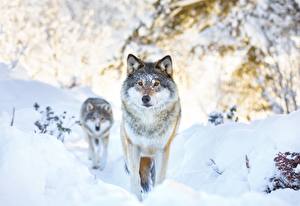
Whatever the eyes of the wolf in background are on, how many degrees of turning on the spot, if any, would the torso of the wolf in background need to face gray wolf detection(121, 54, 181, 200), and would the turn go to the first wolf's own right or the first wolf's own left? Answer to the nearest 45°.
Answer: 0° — it already faces it

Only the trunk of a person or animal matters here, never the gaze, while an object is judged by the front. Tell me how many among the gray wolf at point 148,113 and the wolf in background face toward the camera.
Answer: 2

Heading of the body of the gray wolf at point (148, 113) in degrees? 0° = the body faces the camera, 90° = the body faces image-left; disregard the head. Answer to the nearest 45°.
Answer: approximately 0°

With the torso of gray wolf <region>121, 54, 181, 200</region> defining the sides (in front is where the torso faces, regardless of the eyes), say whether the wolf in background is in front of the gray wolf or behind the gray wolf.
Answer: behind
